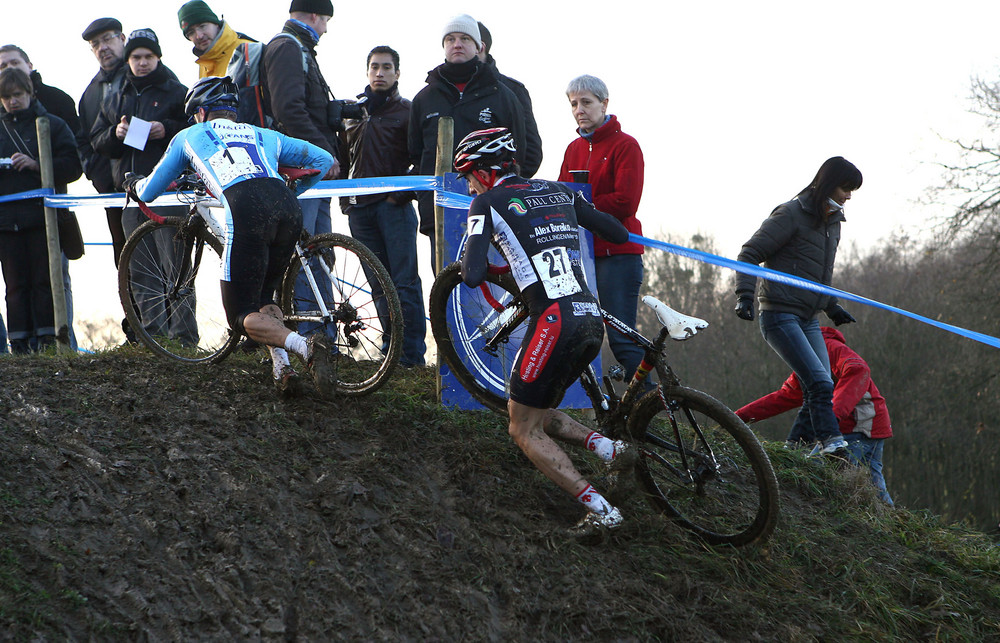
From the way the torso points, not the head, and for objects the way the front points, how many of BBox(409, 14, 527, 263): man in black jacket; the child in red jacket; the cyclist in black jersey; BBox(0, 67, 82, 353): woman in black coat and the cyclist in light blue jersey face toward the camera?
2

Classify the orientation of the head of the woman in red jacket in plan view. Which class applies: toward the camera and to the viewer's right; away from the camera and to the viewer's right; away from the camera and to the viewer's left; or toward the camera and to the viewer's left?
toward the camera and to the viewer's left

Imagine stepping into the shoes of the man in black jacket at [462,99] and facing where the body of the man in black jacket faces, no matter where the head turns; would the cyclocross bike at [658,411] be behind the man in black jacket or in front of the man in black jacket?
in front

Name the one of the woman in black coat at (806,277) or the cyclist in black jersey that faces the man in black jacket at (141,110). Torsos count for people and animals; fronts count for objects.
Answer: the cyclist in black jersey

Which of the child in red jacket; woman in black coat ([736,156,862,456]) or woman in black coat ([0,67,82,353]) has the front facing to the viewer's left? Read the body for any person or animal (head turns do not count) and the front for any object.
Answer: the child in red jacket

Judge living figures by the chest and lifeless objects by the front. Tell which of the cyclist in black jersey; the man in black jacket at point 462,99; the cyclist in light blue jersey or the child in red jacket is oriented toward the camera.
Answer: the man in black jacket

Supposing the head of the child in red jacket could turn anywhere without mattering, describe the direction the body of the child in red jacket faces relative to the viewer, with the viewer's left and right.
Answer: facing to the left of the viewer

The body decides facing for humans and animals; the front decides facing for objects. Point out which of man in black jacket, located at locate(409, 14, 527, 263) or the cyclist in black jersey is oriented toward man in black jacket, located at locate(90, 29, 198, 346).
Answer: the cyclist in black jersey

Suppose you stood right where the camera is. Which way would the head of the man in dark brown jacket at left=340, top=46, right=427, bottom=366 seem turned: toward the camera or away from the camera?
toward the camera

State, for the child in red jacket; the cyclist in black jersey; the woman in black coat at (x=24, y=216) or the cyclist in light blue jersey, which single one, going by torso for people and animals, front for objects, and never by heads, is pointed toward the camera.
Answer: the woman in black coat

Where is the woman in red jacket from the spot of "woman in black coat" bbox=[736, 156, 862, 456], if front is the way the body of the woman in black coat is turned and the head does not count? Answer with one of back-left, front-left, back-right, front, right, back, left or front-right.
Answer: right

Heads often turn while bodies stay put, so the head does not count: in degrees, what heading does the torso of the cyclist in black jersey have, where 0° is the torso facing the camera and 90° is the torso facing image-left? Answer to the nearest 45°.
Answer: approximately 135°

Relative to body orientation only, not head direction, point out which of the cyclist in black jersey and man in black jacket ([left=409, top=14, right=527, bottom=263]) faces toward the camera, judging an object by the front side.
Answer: the man in black jacket

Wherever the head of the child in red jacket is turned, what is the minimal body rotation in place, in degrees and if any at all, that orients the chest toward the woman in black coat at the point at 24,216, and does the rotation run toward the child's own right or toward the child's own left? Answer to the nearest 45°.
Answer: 0° — they already face them

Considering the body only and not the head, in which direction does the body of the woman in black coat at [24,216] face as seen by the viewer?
toward the camera

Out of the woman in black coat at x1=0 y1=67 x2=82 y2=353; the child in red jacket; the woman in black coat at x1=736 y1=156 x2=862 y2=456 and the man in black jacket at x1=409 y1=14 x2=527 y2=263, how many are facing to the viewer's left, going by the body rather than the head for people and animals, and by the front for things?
1

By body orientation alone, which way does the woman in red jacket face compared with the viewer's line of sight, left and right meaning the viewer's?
facing the viewer and to the left of the viewer

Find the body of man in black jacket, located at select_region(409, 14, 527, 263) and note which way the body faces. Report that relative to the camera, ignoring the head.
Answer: toward the camera
